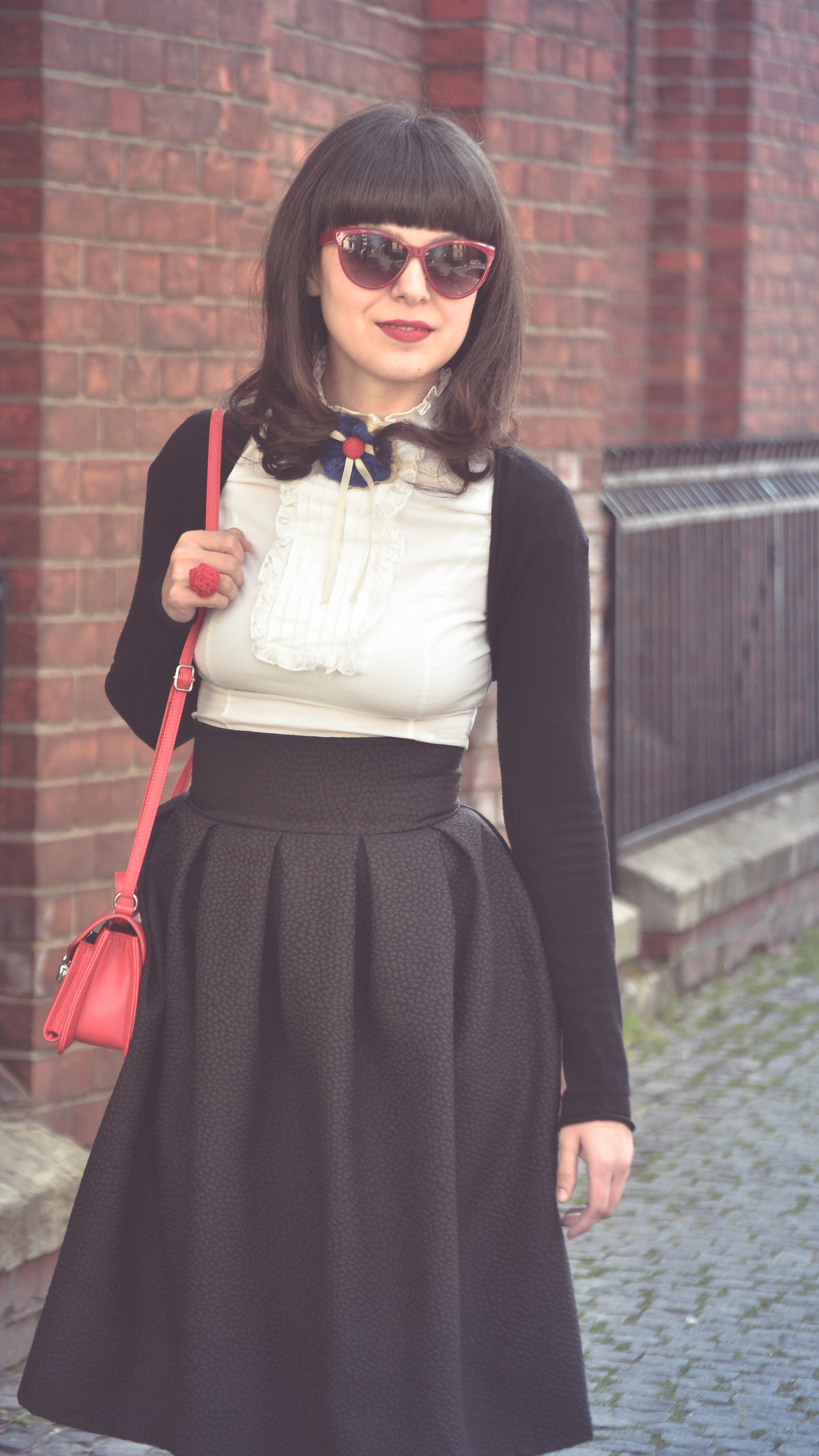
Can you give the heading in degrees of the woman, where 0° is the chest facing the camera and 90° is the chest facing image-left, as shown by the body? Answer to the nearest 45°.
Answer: approximately 0°

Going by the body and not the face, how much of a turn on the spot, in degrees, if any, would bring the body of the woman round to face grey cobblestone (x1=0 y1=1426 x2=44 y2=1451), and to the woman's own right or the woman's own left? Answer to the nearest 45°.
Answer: approximately 135° to the woman's own right
